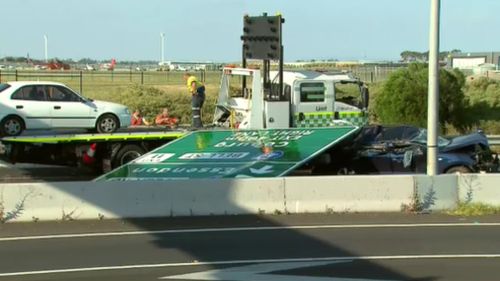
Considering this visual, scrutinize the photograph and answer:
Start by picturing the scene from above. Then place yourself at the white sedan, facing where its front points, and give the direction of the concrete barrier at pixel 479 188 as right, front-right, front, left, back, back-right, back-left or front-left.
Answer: front-right

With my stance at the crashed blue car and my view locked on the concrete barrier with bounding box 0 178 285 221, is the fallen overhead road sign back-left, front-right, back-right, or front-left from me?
front-right

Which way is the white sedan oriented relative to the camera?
to the viewer's right

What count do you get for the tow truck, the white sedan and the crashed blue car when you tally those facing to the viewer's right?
3

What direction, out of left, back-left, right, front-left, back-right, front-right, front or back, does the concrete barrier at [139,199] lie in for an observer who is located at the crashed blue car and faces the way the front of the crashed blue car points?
back-right

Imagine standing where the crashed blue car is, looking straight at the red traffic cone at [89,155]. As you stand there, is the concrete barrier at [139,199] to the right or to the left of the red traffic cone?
left

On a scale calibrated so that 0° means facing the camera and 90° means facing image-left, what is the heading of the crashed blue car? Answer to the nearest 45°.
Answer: approximately 270°

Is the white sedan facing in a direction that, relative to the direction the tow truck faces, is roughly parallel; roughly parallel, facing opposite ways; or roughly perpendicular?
roughly parallel

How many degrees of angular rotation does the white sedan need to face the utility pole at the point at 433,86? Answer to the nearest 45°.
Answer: approximately 45° to its right

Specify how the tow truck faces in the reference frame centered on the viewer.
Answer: facing to the right of the viewer

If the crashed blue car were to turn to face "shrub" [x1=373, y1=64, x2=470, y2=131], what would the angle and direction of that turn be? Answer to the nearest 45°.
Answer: approximately 90° to its left

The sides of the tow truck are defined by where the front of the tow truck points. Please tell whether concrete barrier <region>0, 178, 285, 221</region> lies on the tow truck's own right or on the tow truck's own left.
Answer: on the tow truck's own right
